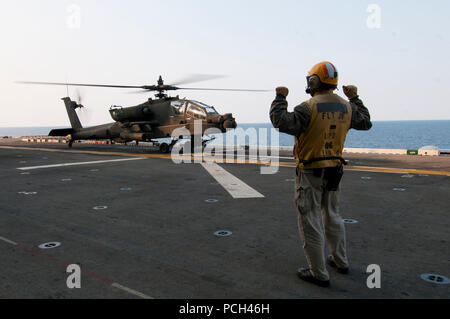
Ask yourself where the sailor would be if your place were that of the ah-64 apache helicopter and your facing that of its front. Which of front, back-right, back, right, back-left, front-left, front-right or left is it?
front-right

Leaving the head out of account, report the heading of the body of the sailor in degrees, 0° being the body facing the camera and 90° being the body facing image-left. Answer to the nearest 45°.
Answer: approximately 135°

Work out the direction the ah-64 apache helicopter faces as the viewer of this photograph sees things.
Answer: facing the viewer and to the right of the viewer

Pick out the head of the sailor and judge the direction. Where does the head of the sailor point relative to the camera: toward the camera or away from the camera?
away from the camera

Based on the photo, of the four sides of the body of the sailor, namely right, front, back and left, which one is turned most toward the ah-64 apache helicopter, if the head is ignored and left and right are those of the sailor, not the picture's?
front
